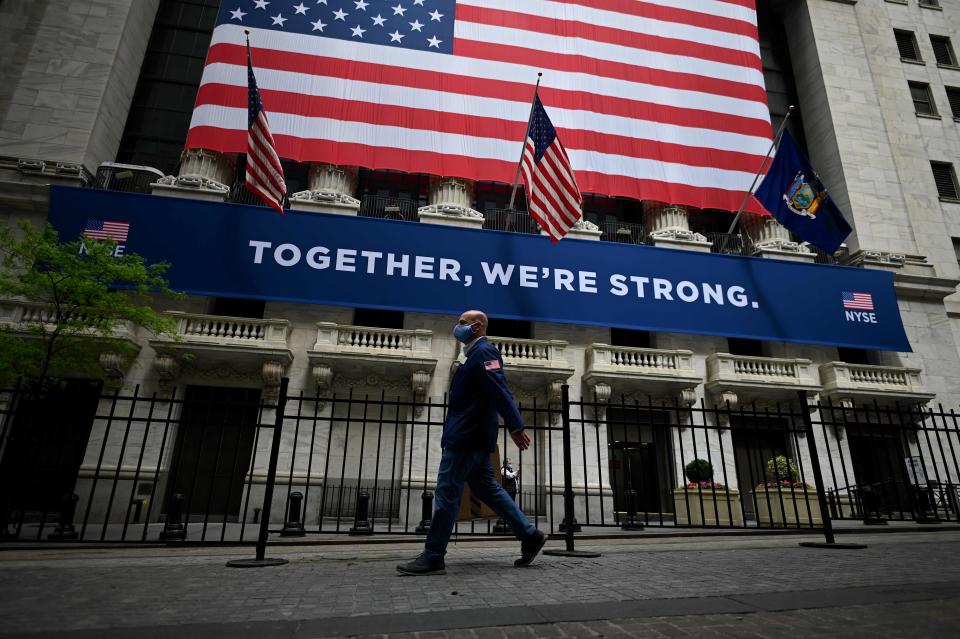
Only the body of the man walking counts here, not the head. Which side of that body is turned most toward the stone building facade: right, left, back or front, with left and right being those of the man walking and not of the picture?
right

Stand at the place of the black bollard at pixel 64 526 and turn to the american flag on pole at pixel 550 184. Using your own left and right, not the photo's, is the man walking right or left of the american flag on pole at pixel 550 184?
right

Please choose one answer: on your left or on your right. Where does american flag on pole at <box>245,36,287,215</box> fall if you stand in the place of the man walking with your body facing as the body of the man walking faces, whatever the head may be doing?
on your right

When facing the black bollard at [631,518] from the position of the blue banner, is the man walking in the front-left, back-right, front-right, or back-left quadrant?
front-right

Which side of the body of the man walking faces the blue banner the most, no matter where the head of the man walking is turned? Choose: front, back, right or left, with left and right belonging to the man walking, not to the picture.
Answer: right
